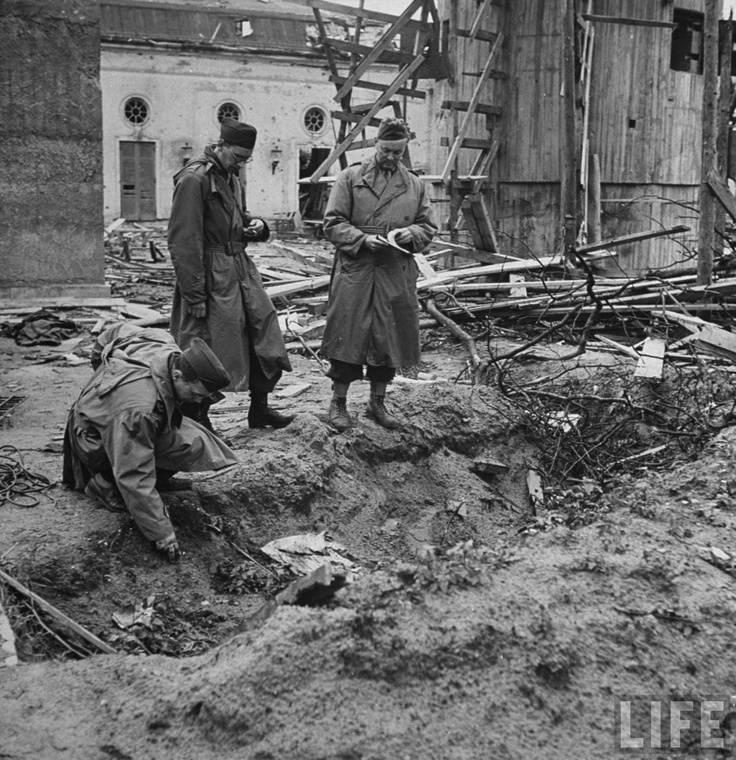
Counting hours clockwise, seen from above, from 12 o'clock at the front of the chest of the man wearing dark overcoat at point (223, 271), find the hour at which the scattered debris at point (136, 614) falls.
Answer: The scattered debris is roughly at 2 o'clock from the man wearing dark overcoat.

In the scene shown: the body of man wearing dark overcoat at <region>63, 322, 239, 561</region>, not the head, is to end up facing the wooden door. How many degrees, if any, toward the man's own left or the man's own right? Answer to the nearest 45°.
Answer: approximately 90° to the man's own left

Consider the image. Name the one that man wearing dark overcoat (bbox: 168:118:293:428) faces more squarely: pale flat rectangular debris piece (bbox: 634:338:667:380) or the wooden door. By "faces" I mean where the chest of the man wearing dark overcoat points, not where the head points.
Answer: the pale flat rectangular debris piece

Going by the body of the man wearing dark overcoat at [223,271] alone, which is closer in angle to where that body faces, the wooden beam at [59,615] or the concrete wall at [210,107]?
the wooden beam

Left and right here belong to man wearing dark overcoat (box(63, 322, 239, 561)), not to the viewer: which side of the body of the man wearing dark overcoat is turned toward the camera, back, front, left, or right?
right

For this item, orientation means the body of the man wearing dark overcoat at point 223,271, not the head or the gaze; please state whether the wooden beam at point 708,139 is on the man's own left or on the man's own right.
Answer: on the man's own left

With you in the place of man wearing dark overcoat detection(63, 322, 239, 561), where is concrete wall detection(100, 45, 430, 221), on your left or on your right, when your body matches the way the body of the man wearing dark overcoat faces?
on your left

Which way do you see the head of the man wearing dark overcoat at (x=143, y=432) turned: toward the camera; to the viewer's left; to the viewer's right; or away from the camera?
to the viewer's right

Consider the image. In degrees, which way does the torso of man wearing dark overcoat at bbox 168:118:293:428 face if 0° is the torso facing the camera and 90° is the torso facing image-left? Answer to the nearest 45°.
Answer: approximately 315°

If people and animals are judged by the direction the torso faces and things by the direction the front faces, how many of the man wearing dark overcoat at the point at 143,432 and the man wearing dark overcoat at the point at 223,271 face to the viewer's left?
0

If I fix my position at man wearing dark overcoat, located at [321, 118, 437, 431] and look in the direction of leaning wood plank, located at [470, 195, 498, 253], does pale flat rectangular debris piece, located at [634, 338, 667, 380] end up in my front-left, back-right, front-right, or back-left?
front-right
